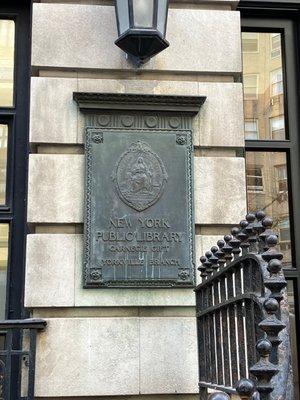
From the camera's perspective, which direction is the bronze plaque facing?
toward the camera
